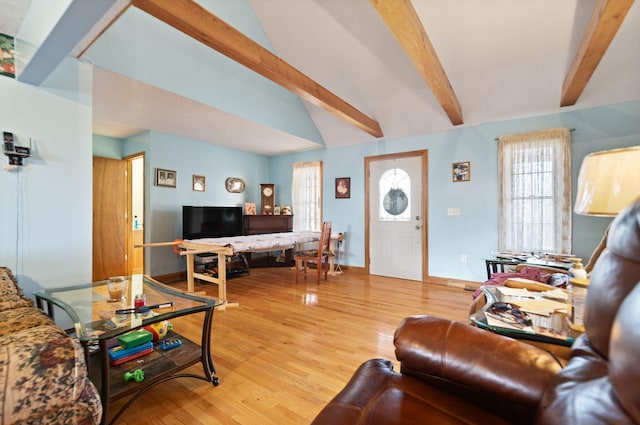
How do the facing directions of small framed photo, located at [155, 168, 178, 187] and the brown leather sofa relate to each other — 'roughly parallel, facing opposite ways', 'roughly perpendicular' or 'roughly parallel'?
roughly parallel, facing opposite ways

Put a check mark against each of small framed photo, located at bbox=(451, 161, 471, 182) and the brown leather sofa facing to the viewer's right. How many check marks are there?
0

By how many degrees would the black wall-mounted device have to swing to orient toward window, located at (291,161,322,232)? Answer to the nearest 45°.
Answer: approximately 45° to its left

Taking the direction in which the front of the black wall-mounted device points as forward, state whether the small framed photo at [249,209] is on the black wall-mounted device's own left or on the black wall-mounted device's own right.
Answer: on the black wall-mounted device's own left

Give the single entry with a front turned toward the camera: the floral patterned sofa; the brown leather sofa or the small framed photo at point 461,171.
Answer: the small framed photo

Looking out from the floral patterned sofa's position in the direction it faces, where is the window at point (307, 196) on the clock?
The window is roughly at 11 o'clock from the floral patterned sofa.

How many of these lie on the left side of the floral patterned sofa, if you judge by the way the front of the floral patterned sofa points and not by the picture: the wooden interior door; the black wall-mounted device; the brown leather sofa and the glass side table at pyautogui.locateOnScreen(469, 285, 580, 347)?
2

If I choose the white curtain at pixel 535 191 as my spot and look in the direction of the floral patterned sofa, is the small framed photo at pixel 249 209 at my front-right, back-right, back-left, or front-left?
front-right

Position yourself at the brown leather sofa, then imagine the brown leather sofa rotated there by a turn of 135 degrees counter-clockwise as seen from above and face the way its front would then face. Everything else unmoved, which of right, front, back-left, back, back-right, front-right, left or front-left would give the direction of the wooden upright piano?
back

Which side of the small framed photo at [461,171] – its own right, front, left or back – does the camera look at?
front

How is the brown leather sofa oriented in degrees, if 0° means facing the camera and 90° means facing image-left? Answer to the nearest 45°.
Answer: approximately 90°

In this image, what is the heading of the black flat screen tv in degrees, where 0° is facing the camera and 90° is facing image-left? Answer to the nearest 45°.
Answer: approximately 315°

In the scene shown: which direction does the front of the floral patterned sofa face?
to the viewer's right

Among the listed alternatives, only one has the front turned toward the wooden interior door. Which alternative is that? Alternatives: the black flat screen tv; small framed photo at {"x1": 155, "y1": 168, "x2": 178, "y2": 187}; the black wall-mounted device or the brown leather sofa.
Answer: the brown leather sofa

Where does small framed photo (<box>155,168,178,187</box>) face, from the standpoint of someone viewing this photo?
facing the viewer and to the right of the viewer
